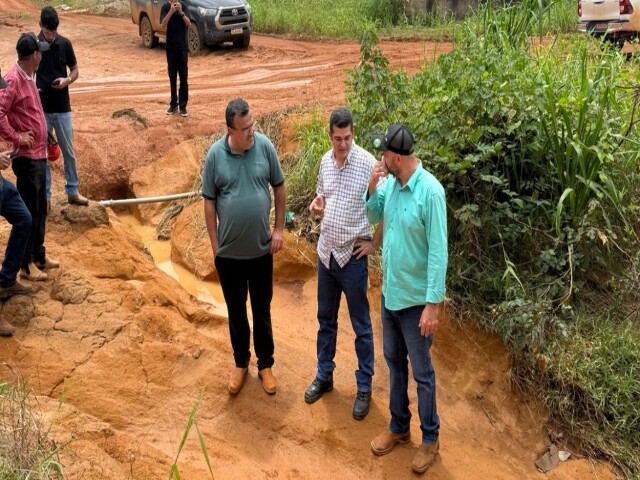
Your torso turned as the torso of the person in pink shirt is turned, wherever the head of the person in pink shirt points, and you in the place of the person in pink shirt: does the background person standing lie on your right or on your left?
on your left

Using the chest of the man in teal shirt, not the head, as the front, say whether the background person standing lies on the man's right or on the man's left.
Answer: on the man's right

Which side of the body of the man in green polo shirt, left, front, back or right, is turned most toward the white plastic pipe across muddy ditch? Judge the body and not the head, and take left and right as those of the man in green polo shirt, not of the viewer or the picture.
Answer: back

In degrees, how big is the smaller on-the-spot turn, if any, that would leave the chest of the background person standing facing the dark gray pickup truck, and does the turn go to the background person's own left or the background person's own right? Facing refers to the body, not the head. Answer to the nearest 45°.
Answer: approximately 180°

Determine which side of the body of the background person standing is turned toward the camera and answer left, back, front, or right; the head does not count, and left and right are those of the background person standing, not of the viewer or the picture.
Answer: front

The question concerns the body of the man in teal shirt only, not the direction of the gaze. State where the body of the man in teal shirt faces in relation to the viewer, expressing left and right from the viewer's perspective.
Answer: facing the viewer and to the left of the viewer

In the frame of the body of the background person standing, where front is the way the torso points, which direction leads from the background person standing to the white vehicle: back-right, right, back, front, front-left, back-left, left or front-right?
left

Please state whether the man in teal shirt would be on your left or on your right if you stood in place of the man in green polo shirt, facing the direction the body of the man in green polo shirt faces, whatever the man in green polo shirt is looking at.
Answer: on your left

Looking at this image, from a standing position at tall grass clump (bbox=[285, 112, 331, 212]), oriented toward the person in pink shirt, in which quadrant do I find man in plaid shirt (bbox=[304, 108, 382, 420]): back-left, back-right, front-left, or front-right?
front-left

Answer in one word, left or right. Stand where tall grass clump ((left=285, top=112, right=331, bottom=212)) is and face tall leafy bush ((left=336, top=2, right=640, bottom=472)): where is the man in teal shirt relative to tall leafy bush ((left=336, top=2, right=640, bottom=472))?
right

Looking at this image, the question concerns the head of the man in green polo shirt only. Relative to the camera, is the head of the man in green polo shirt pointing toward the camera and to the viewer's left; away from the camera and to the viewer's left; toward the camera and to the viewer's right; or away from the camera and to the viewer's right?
toward the camera and to the viewer's right

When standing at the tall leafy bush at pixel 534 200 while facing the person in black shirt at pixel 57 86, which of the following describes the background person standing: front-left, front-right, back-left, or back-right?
front-right

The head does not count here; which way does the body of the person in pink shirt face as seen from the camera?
to the viewer's right

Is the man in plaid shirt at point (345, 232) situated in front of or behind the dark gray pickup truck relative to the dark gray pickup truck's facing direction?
in front

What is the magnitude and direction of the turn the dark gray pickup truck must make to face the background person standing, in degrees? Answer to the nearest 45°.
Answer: approximately 45° to its right

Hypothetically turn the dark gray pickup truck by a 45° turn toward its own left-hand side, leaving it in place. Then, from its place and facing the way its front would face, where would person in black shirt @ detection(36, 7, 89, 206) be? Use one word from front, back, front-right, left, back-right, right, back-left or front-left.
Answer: right

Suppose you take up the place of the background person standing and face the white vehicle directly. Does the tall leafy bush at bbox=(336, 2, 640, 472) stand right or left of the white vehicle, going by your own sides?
right
